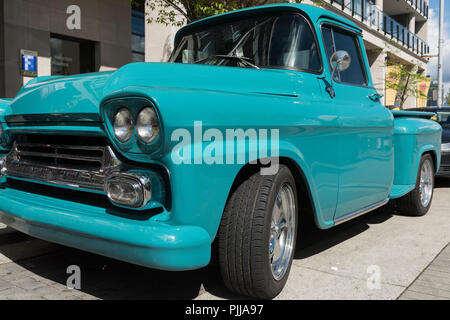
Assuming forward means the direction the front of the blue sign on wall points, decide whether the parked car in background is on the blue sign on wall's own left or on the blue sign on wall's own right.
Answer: on the blue sign on wall's own left

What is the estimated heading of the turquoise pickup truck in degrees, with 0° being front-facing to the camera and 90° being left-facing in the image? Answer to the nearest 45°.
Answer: approximately 45°

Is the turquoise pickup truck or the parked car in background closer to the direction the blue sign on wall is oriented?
the turquoise pickup truck

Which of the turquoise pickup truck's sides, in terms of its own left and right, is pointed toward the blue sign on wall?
right

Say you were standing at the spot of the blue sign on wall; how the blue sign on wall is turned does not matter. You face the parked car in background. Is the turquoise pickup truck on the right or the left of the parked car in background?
right

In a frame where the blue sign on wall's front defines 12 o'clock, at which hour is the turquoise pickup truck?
The turquoise pickup truck is roughly at 12 o'clock from the blue sign on wall.

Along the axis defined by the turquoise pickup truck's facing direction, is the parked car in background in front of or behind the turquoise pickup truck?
behind
